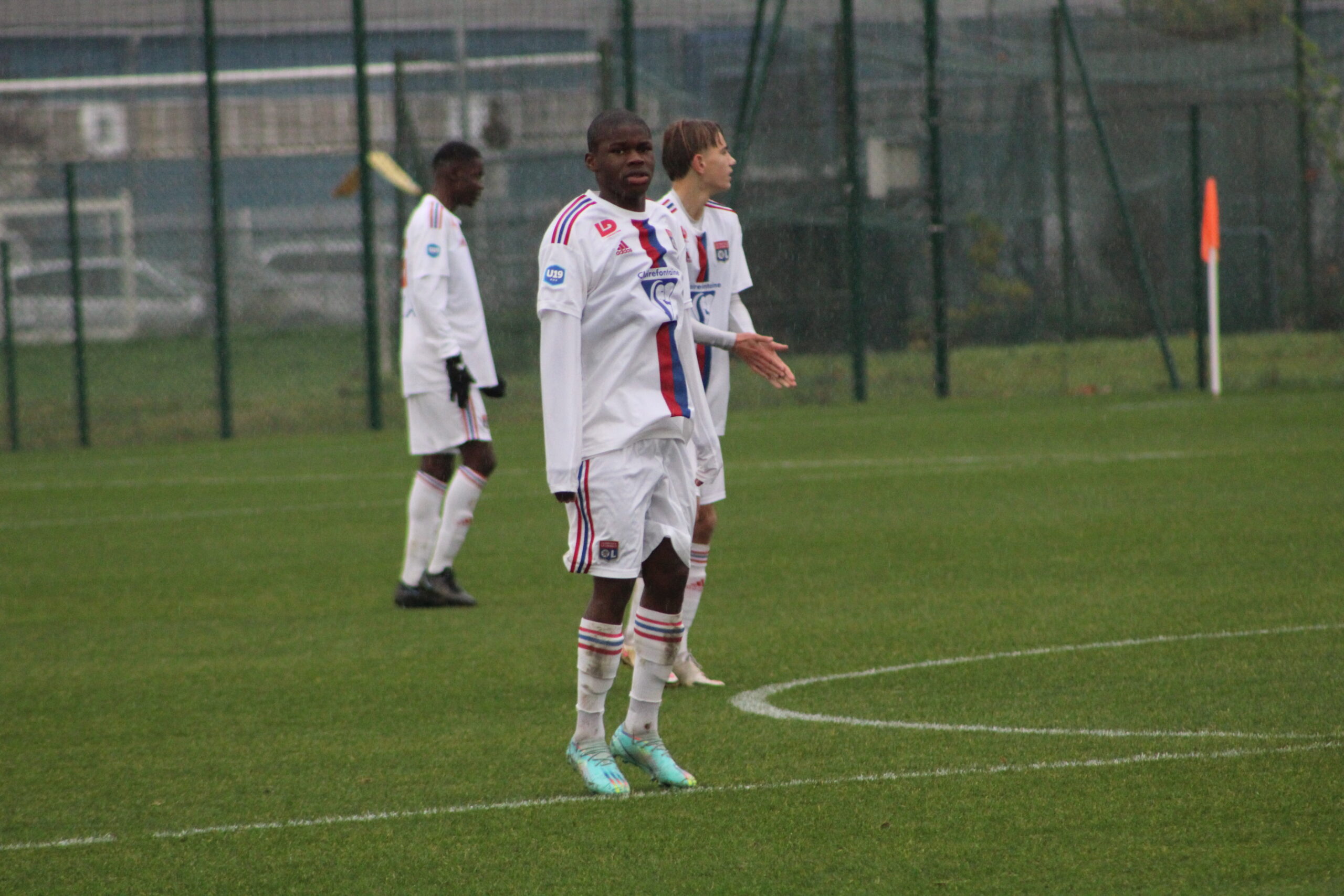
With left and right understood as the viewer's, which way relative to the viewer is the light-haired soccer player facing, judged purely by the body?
facing the viewer and to the right of the viewer

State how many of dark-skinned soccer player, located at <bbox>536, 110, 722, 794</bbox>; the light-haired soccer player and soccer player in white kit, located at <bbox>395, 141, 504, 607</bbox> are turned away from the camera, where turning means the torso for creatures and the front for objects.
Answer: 0

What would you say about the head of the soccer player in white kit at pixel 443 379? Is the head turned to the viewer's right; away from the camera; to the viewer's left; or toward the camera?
to the viewer's right

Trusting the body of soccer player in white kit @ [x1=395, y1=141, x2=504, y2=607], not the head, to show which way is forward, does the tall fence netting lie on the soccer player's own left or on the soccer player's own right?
on the soccer player's own left

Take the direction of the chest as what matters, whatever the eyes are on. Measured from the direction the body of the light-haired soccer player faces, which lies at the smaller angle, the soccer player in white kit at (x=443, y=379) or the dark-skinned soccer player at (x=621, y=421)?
the dark-skinned soccer player

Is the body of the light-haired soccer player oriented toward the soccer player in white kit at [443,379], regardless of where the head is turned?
no

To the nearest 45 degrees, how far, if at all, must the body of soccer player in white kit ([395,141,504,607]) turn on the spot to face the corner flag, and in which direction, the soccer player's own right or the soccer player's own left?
approximately 45° to the soccer player's own left

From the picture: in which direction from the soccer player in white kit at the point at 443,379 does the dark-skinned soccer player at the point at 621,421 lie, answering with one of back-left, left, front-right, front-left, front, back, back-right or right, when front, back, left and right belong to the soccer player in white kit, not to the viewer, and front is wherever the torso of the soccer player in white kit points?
right

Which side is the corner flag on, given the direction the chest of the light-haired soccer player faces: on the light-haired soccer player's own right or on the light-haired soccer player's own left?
on the light-haired soccer player's own left

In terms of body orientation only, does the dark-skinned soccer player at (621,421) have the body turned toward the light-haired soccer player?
no

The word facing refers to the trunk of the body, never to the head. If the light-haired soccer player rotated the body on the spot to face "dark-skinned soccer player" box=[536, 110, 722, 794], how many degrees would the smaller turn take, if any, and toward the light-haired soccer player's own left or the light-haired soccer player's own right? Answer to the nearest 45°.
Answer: approximately 45° to the light-haired soccer player's own right

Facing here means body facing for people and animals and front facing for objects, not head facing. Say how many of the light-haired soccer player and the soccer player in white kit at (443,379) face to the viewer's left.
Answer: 0

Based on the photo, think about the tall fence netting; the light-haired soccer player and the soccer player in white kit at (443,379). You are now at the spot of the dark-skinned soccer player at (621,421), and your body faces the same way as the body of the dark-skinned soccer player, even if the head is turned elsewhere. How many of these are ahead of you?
0

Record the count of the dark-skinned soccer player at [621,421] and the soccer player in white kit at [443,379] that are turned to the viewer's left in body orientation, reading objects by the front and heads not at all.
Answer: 0

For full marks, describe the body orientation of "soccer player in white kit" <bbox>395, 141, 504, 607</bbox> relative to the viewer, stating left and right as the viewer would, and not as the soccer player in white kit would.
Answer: facing to the right of the viewer
